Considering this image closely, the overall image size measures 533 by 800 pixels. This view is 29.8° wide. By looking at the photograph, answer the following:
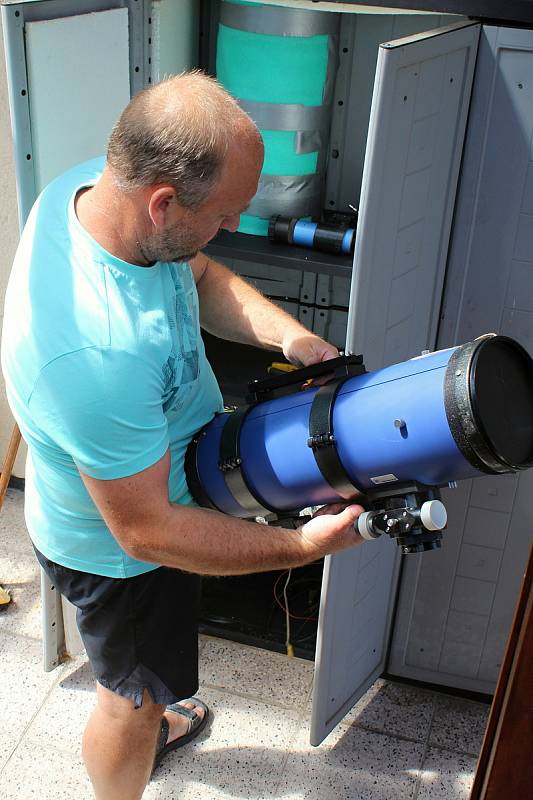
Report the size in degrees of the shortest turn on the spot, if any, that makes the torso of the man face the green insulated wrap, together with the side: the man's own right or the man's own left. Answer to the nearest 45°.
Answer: approximately 90° to the man's own left

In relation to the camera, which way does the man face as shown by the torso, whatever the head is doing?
to the viewer's right
